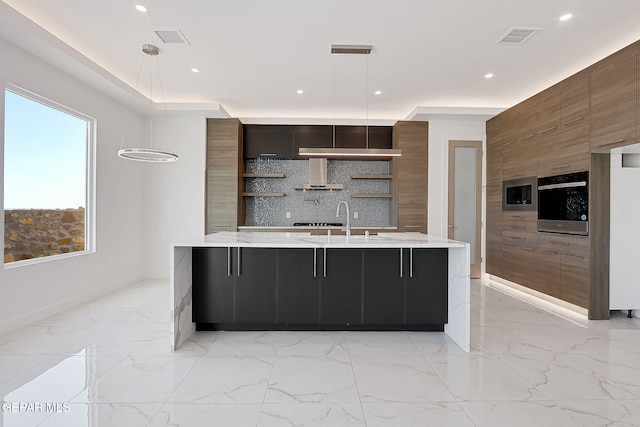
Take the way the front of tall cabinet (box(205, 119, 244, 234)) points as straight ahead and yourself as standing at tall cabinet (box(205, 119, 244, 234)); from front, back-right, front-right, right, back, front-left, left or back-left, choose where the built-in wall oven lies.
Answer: front-left

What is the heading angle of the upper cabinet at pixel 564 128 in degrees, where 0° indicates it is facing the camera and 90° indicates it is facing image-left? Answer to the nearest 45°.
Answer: approximately 45°

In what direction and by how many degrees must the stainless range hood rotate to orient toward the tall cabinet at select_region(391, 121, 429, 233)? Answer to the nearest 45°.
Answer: approximately 90° to its left

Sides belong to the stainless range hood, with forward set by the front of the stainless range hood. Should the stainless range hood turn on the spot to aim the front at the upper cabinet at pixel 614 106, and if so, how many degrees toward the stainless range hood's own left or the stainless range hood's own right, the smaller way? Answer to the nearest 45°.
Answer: approximately 45° to the stainless range hood's own left

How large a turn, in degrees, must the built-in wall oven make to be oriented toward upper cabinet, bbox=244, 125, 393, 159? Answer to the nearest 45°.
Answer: approximately 45° to its right

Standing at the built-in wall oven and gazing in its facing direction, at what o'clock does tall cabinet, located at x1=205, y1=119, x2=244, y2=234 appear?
The tall cabinet is roughly at 1 o'clock from the built-in wall oven.

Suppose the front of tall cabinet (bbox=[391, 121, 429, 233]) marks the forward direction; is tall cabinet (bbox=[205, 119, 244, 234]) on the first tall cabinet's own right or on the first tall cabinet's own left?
on the first tall cabinet's own right

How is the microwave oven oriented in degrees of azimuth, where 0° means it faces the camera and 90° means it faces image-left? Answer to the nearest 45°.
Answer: approximately 45°

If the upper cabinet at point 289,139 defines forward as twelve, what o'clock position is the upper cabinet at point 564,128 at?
the upper cabinet at point 564,128 is roughly at 10 o'clock from the upper cabinet at point 289,139.

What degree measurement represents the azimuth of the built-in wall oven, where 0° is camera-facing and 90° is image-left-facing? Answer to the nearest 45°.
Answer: approximately 45°

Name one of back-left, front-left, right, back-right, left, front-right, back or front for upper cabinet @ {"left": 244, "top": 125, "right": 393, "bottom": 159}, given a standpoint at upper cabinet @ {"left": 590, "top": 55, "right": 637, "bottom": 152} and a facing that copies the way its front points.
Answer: front-right

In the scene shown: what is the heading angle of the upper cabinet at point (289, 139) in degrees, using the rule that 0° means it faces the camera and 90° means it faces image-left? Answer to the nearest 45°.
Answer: approximately 0°

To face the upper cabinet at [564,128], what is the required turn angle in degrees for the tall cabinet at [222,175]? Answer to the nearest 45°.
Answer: approximately 45° to its left

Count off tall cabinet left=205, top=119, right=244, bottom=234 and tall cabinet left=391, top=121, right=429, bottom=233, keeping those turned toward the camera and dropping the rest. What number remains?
2

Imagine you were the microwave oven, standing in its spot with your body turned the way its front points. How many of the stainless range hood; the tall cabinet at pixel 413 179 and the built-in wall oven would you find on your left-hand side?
1

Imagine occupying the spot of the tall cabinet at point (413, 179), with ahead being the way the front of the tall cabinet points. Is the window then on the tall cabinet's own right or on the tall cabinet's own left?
on the tall cabinet's own right

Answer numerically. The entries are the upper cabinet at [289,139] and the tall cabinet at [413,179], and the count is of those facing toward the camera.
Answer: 2

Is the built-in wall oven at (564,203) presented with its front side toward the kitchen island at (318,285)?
yes

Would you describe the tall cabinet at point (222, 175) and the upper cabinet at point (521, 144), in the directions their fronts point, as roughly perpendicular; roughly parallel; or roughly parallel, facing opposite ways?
roughly perpendicular
